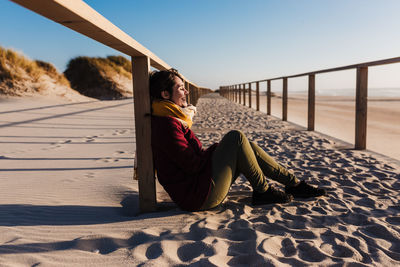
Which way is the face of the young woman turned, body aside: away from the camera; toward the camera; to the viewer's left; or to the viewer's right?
to the viewer's right

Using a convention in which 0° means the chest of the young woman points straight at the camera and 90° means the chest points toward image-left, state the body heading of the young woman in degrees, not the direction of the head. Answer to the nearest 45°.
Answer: approximately 270°
